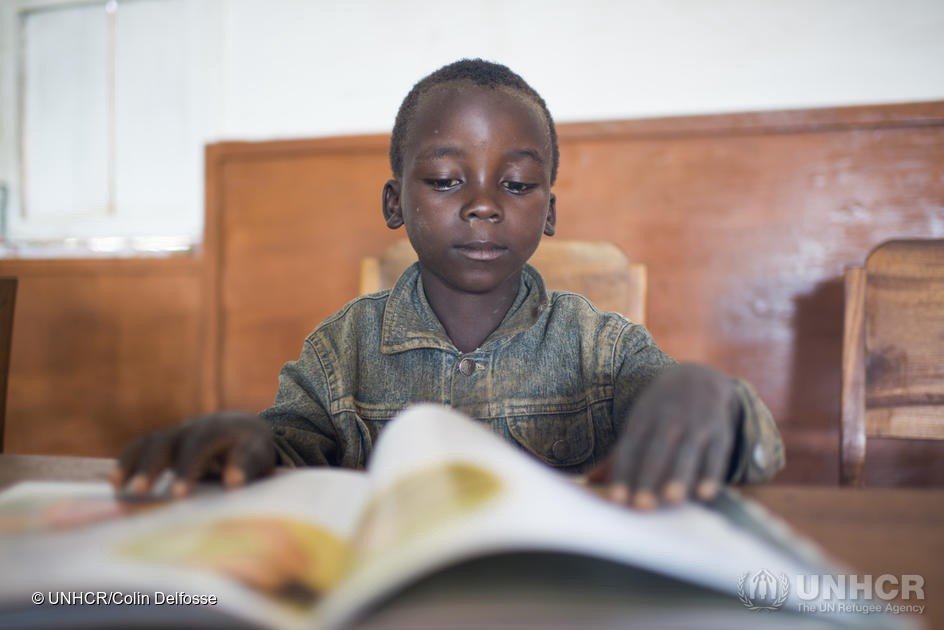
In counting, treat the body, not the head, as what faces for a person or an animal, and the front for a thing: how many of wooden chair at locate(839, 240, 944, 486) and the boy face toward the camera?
2

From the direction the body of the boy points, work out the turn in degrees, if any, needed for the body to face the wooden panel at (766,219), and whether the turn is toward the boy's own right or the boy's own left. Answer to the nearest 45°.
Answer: approximately 135° to the boy's own left

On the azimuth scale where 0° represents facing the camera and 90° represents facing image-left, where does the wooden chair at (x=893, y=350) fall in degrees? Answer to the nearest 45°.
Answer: approximately 0°

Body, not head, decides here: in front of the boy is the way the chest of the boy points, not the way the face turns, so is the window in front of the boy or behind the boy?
behind

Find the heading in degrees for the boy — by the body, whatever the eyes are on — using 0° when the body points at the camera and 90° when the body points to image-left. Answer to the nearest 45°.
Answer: approximately 0°
